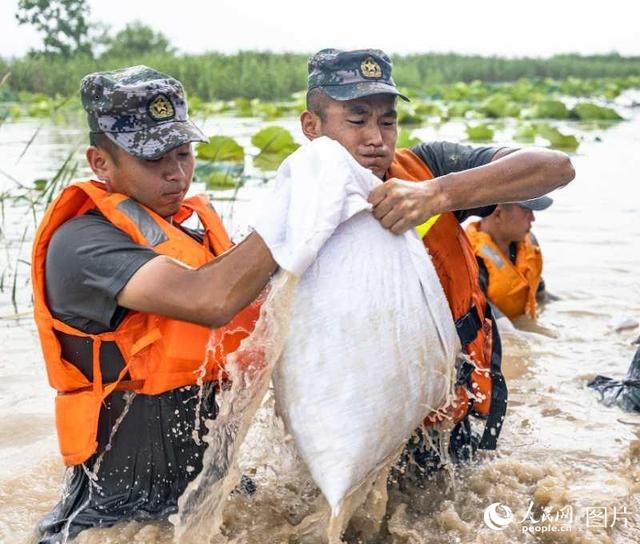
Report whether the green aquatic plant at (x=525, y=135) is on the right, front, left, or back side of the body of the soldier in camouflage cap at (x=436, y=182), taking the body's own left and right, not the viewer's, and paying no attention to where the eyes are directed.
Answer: back

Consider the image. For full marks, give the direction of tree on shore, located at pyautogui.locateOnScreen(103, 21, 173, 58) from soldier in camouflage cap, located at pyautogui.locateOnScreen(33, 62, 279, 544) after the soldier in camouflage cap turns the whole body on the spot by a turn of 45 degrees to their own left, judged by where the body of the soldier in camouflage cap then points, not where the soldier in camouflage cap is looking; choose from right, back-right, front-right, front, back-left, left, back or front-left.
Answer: left

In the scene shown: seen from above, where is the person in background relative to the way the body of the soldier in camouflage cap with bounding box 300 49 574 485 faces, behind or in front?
behind

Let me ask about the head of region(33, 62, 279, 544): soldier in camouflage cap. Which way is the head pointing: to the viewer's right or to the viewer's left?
to the viewer's right

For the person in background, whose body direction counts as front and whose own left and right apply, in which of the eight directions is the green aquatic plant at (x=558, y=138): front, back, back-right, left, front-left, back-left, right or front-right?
back-left

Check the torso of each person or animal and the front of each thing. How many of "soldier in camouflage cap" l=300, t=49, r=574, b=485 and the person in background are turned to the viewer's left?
0

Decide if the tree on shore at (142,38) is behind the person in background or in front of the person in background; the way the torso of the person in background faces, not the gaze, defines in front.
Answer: behind

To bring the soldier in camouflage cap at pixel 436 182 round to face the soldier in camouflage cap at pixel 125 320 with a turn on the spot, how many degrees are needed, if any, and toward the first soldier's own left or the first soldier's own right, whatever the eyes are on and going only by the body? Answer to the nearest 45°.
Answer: approximately 45° to the first soldier's own right

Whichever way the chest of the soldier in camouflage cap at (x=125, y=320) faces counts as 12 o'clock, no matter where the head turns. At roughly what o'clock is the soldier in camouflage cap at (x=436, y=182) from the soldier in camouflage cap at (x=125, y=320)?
the soldier in camouflage cap at (x=436, y=182) is roughly at 10 o'clock from the soldier in camouflage cap at (x=125, y=320).

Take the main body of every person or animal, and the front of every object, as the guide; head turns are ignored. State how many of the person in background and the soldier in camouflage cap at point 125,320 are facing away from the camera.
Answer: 0

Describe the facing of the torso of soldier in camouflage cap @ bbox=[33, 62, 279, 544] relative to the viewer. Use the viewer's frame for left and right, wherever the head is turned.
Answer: facing the viewer and to the right of the viewer

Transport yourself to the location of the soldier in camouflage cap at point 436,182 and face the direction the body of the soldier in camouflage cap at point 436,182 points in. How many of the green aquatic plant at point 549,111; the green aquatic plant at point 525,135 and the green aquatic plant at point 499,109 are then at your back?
3

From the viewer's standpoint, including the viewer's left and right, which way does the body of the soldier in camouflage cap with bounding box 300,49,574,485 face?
facing the viewer

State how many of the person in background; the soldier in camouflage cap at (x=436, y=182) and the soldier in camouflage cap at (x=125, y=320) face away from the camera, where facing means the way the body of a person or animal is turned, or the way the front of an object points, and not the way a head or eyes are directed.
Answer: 0
